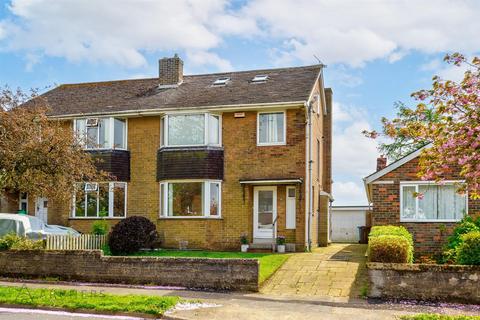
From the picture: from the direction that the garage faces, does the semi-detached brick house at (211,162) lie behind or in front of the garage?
in front

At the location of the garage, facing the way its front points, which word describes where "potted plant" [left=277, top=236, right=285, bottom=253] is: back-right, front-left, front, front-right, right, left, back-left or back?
front

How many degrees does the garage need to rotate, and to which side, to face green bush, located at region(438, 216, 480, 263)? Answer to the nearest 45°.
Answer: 0° — it already faces it

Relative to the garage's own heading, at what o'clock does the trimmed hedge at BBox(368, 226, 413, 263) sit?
The trimmed hedge is roughly at 12 o'clock from the garage.

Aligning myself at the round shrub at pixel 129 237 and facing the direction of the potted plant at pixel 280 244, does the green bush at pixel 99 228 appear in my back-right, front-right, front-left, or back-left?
back-left

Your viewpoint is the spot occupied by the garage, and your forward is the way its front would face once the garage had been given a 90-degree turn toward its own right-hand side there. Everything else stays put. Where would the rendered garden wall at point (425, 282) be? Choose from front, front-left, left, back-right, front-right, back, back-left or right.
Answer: left

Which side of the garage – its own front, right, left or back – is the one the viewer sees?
front

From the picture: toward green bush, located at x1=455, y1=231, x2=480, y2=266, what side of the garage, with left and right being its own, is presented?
front

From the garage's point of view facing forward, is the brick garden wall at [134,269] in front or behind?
in front

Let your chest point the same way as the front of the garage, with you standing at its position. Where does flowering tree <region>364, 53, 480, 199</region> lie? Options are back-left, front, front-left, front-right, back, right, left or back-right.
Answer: front
